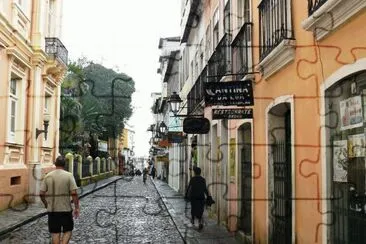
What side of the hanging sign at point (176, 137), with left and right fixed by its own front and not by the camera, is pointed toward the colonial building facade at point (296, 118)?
front

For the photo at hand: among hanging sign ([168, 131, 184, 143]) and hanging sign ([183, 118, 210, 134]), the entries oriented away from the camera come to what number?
0

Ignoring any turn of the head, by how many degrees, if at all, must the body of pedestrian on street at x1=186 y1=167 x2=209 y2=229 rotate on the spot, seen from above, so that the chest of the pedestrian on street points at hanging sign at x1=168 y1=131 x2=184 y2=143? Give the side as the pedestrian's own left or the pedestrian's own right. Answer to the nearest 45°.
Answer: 0° — they already face it

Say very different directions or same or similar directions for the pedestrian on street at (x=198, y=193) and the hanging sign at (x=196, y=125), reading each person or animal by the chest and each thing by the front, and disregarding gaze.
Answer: very different directions

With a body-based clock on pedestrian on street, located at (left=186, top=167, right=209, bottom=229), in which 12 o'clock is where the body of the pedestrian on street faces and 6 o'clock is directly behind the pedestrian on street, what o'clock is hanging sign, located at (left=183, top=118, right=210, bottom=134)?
The hanging sign is roughly at 12 o'clock from the pedestrian on street.

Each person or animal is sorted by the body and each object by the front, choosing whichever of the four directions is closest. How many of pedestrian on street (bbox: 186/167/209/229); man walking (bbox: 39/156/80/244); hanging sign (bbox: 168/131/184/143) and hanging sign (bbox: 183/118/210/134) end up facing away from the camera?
2

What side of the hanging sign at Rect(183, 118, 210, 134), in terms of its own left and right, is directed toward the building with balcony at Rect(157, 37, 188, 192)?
back

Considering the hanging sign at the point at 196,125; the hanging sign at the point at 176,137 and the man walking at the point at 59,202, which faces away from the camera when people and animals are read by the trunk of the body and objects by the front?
the man walking

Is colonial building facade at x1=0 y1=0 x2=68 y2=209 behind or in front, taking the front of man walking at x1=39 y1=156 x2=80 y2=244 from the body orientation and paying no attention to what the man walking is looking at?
in front

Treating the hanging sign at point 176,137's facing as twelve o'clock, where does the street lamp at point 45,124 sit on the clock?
The street lamp is roughly at 2 o'clock from the hanging sign.

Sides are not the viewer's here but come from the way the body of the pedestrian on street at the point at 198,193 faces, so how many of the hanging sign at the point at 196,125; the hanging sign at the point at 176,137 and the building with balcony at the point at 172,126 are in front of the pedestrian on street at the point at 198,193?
3

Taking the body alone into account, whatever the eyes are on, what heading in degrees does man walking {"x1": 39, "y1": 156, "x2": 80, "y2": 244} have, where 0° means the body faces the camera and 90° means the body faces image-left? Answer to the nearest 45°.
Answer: approximately 180°
